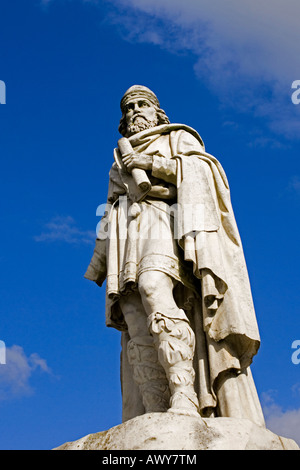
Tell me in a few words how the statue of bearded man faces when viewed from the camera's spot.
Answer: facing the viewer and to the left of the viewer
